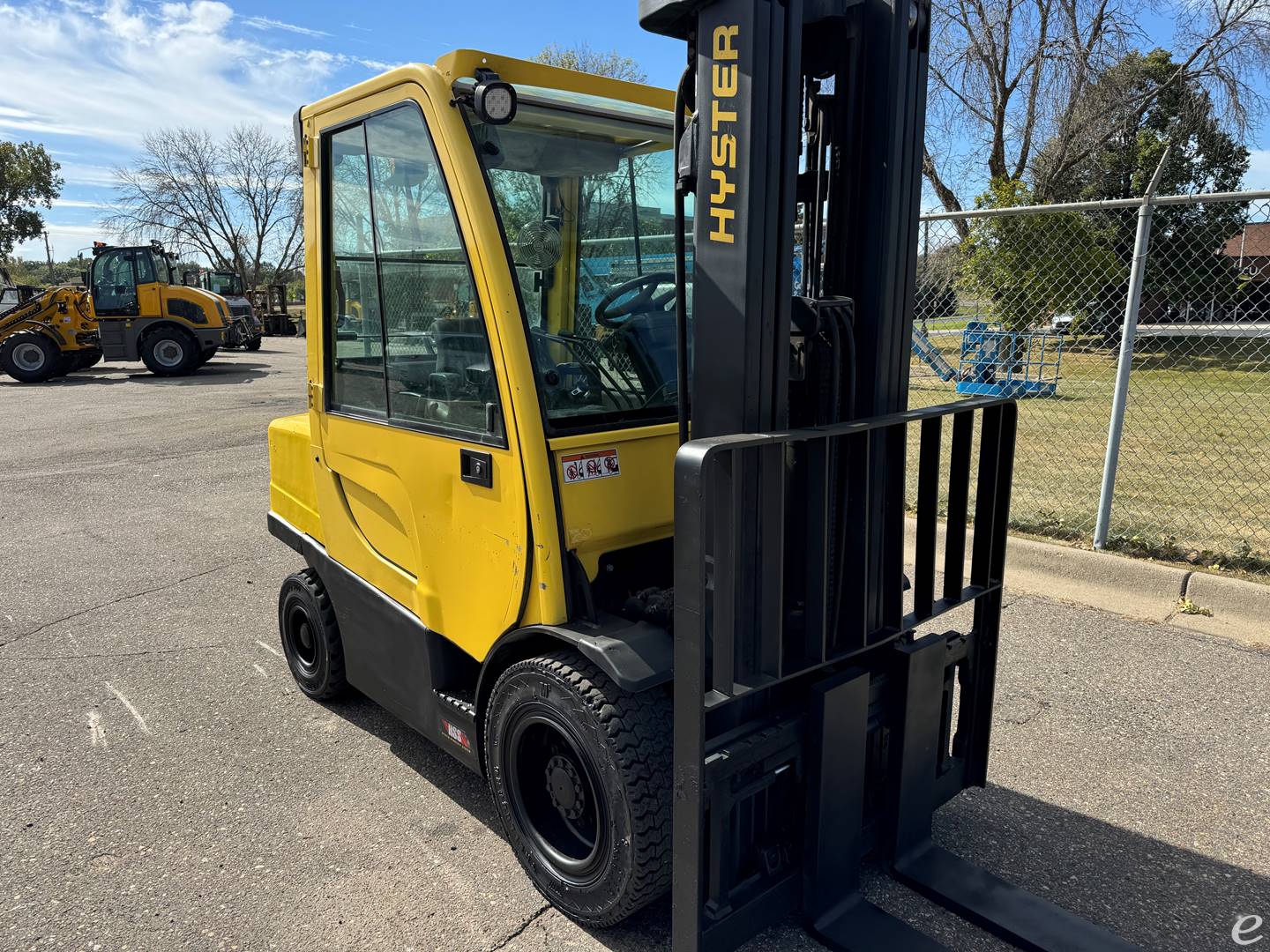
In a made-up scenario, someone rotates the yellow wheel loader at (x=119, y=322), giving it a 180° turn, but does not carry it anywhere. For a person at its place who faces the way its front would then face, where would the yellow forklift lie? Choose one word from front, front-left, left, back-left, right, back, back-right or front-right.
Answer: right

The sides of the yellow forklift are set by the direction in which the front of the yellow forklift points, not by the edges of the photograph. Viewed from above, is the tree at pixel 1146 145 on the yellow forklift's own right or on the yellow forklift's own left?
on the yellow forklift's own left

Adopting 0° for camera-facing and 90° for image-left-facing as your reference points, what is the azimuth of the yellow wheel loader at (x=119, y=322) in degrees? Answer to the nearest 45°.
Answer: approximately 90°

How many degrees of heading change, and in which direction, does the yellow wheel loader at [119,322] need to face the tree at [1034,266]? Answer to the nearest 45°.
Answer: approximately 135° to its left

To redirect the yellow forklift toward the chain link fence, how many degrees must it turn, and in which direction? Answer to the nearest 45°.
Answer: approximately 90° to its left

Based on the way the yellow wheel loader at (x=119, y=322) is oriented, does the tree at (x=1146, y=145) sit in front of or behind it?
behind

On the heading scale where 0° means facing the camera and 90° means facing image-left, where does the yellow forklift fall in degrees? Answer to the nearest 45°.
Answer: approximately 315°
